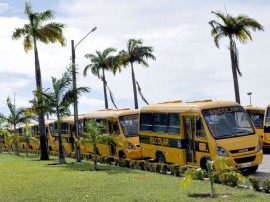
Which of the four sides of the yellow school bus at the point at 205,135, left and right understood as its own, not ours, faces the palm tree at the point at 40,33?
back

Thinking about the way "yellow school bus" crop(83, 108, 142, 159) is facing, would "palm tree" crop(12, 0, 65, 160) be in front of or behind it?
behind

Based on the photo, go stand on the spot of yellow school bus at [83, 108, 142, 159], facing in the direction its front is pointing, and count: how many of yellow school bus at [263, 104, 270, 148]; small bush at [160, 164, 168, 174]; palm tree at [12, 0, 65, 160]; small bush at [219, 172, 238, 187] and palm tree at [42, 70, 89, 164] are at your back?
2

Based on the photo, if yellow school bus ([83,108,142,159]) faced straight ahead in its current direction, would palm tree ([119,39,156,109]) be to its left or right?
on its left

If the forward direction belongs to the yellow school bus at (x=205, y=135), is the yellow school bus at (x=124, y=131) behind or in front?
behind

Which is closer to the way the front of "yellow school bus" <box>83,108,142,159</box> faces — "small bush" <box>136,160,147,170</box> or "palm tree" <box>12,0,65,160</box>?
the small bush

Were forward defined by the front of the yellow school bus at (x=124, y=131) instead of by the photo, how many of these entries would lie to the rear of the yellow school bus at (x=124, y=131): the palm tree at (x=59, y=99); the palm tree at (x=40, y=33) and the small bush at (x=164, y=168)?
2

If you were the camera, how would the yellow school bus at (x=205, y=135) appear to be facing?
facing the viewer and to the right of the viewer

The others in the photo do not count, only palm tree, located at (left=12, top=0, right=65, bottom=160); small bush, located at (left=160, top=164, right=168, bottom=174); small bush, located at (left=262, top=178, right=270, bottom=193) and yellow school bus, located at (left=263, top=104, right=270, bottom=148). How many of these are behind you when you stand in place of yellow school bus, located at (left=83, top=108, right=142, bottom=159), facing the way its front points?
1
